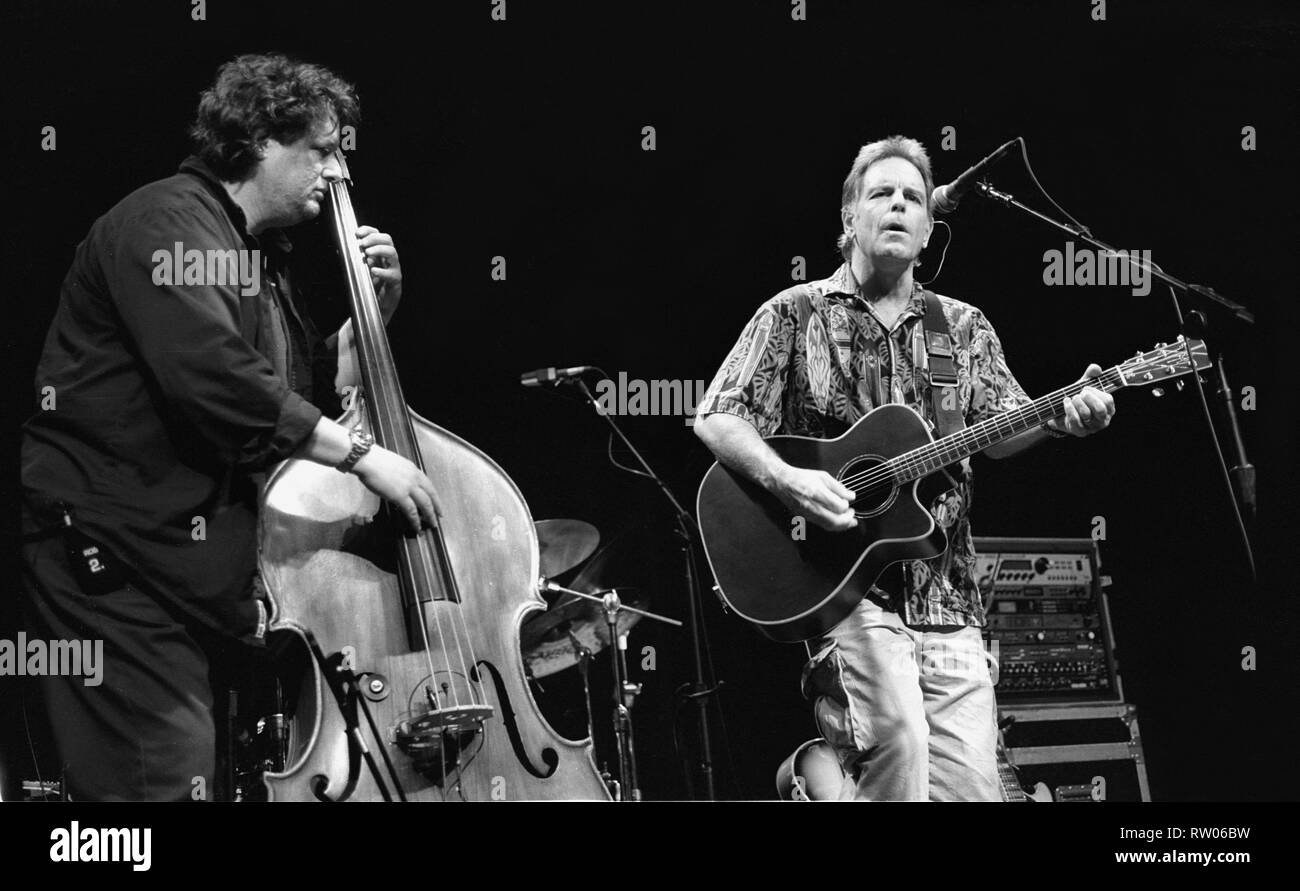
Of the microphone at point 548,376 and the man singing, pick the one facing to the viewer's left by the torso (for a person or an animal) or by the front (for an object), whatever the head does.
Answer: the microphone

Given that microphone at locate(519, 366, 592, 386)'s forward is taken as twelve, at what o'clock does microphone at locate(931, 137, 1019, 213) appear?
microphone at locate(931, 137, 1019, 213) is roughly at 6 o'clock from microphone at locate(519, 366, 592, 386).

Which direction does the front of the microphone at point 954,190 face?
to the viewer's left

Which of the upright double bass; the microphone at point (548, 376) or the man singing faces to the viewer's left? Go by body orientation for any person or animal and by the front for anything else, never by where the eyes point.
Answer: the microphone

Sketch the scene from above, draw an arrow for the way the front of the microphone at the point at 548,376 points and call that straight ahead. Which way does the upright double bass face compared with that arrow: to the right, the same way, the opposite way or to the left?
to the left

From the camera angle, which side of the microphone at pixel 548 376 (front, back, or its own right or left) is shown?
left

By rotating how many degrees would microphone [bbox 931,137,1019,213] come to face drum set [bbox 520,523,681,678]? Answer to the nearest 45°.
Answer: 0° — it already faces it

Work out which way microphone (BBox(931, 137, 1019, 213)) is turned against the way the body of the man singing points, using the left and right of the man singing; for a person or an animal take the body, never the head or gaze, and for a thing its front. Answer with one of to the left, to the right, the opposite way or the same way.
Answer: to the right

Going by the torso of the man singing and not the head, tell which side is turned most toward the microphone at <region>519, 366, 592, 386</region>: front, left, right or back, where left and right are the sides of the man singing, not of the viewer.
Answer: right
